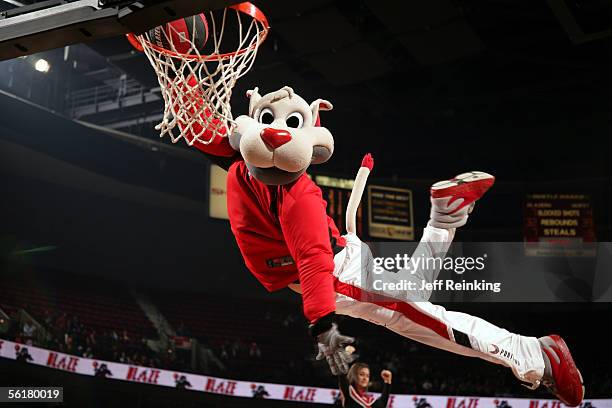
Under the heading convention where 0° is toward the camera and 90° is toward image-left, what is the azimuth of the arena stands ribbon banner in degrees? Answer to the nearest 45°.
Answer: approximately 0°

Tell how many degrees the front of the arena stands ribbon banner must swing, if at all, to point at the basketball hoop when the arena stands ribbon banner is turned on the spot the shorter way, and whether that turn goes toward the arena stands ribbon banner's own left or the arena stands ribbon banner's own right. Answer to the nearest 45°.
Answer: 0° — it already faces it

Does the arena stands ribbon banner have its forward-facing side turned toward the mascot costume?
yes
